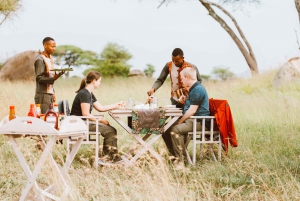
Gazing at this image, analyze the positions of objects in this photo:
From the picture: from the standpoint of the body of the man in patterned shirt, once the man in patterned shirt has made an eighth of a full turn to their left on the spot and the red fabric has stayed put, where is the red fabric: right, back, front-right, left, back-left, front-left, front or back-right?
front

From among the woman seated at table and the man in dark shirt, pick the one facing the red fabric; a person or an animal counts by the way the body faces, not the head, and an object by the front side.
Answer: the woman seated at table

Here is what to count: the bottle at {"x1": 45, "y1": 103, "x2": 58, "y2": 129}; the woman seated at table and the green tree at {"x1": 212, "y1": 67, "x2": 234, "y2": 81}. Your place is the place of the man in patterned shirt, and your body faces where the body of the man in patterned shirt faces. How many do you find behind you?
1

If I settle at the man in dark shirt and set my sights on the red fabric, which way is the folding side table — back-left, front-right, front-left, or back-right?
back-right

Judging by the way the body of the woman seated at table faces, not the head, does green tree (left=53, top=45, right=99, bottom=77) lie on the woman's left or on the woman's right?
on the woman's left

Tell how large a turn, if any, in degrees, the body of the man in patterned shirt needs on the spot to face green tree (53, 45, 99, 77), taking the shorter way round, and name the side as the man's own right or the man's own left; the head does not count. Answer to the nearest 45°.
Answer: approximately 180°

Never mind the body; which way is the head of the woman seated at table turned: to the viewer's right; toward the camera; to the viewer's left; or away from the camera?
to the viewer's right

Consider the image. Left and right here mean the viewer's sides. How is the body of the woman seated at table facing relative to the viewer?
facing to the right of the viewer

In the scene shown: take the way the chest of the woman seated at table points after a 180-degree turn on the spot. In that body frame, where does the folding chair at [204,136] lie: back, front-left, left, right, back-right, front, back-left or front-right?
back

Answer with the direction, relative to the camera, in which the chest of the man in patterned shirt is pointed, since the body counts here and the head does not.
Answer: toward the camera

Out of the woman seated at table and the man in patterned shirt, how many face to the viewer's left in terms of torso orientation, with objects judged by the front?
0
